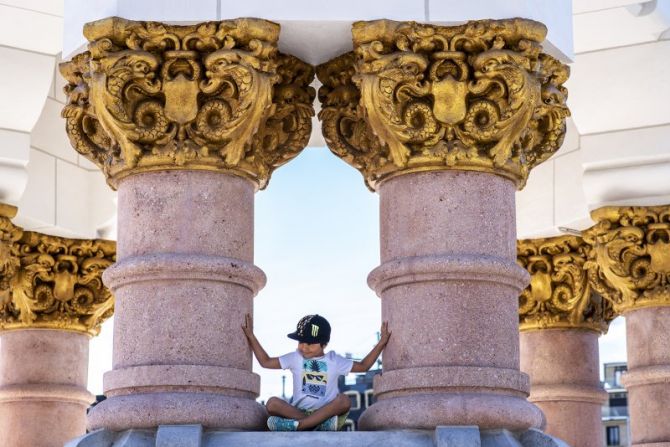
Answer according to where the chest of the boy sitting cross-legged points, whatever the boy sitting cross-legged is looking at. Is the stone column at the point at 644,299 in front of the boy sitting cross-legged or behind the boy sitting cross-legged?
behind

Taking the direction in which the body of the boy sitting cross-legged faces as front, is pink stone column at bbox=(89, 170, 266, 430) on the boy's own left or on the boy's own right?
on the boy's own right

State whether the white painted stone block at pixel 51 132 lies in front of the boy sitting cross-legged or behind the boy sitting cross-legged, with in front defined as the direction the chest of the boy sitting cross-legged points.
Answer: behind

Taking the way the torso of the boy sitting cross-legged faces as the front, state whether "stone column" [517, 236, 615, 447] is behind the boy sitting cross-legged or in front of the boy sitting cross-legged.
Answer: behind

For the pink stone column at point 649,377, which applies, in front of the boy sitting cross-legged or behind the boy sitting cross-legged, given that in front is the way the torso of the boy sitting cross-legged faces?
behind

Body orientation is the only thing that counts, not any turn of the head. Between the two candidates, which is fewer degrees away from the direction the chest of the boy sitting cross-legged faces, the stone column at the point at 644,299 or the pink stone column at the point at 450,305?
the pink stone column

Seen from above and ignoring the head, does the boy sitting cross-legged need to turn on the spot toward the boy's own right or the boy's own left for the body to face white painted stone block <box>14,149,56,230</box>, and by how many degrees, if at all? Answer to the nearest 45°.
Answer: approximately 135° to the boy's own right

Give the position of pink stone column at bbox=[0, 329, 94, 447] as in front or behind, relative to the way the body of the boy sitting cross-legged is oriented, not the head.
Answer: behind

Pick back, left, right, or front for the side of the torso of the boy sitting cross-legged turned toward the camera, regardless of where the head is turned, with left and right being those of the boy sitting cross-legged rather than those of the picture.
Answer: front

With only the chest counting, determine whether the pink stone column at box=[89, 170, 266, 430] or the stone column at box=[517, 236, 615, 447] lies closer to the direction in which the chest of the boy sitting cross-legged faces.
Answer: the pink stone column
